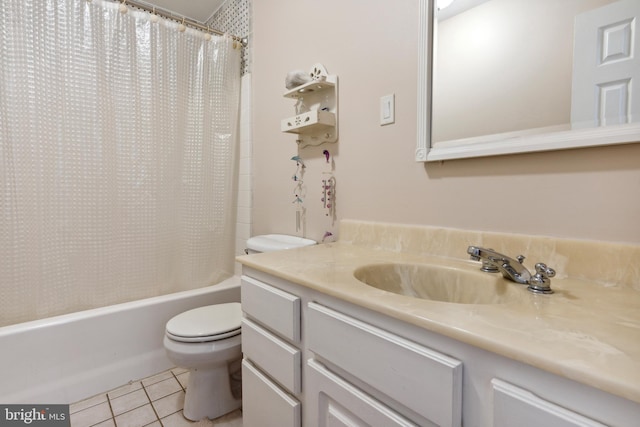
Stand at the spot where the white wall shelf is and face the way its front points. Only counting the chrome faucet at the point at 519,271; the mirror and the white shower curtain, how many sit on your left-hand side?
2

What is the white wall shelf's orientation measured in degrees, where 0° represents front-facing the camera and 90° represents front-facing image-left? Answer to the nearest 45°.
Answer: approximately 45°

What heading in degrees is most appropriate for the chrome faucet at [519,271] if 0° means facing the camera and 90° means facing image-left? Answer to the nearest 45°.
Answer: approximately 45°

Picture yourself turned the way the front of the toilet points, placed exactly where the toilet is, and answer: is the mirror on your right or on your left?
on your left

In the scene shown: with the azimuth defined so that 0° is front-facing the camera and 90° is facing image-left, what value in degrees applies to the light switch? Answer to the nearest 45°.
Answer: approximately 45°

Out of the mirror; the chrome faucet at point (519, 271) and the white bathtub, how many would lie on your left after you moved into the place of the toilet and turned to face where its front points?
2

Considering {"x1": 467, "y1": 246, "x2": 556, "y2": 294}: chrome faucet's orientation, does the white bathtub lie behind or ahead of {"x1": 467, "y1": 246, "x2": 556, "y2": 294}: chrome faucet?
ahead

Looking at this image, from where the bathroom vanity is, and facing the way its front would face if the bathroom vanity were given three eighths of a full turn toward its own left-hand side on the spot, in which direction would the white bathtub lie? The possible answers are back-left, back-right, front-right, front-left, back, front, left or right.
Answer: back

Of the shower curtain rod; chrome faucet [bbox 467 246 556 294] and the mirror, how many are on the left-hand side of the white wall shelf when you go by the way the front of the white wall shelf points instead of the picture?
2
